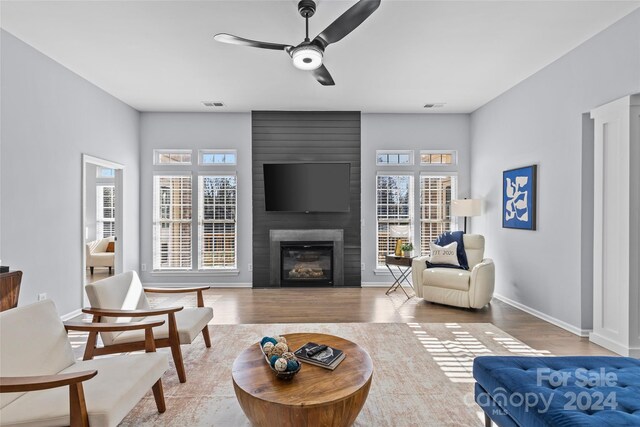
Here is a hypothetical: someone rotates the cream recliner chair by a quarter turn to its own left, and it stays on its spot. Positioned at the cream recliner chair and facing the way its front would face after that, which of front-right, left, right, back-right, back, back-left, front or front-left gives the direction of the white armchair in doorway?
back-right

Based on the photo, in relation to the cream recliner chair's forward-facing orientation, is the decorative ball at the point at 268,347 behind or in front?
in front

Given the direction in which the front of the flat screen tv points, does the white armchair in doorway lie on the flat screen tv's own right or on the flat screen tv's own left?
on the flat screen tv's own right

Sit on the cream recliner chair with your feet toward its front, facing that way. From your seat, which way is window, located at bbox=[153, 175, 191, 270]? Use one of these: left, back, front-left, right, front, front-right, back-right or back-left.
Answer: front-right

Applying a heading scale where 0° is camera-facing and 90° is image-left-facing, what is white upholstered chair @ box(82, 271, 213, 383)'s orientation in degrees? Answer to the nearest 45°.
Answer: approximately 315°

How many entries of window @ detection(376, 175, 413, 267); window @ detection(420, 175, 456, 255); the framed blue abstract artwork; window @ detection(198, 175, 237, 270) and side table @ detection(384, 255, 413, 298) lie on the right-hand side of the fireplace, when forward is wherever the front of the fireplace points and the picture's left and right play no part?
1

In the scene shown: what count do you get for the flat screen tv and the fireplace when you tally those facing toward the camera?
2

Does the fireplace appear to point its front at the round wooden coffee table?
yes

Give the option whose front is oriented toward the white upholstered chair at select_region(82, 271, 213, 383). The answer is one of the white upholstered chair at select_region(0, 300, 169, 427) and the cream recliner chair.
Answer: the cream recliner chair

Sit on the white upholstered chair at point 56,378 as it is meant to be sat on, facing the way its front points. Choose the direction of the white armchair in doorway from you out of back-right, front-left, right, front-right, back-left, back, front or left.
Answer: back-left

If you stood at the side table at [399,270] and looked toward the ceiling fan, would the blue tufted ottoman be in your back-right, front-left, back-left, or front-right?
front-left

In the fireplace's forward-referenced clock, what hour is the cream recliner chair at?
The cream recliner chair is roughly at 10 o'clock from the fireplace.

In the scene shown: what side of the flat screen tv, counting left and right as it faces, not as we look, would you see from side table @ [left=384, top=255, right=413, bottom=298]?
left

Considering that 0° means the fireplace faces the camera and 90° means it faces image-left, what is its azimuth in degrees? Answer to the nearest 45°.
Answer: approximately 0°
